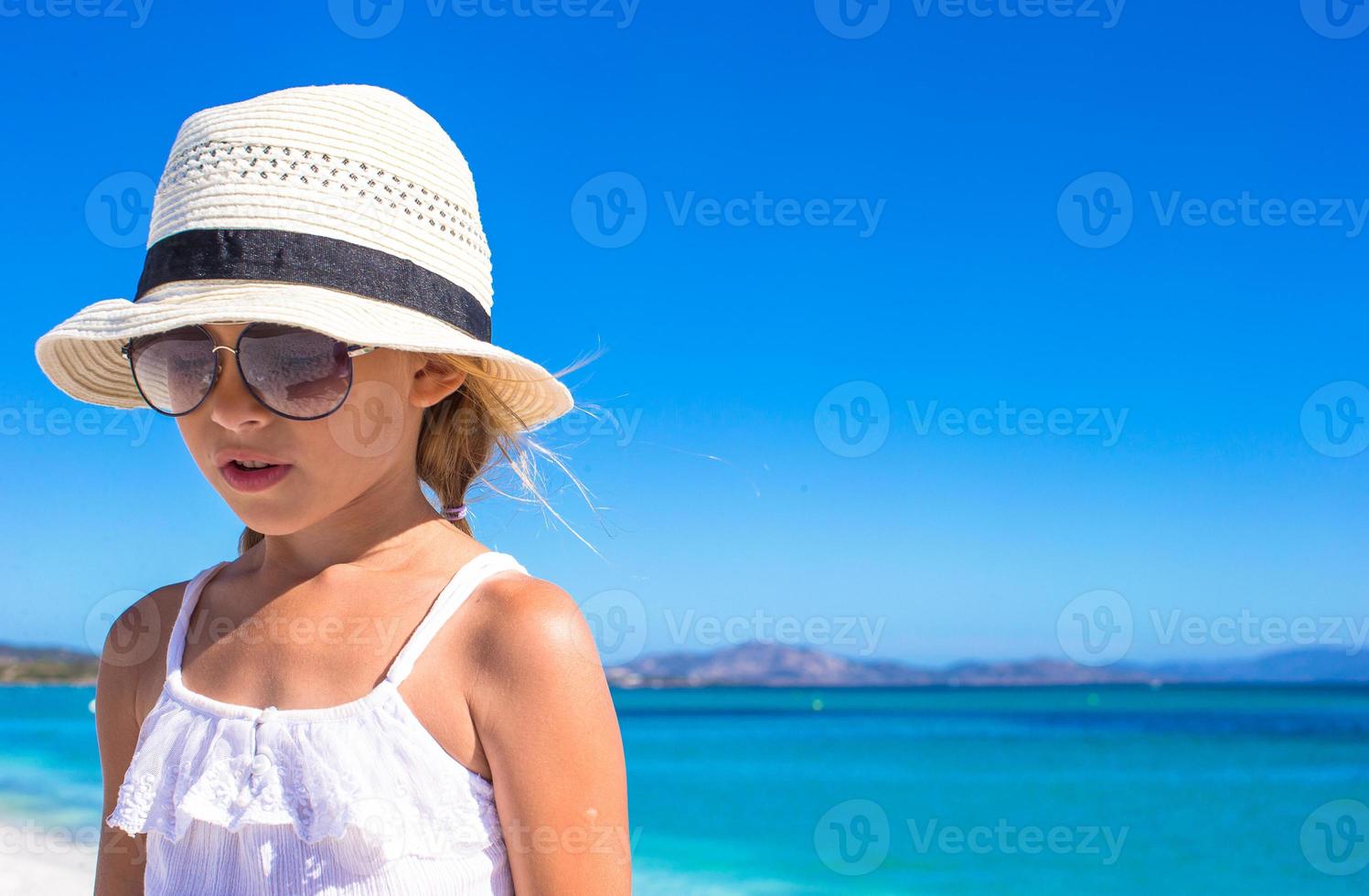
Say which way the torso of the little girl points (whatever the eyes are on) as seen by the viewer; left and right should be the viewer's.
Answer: facing the viewer and to the left of the viewer

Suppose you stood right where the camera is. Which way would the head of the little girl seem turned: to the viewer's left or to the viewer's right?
to the viewer's left
